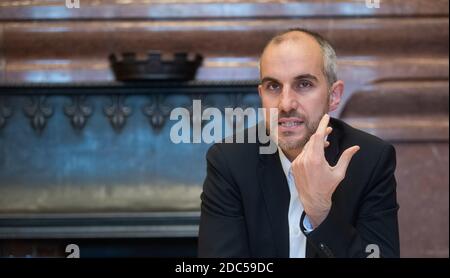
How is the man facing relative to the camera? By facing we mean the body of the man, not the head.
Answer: toward the camera
